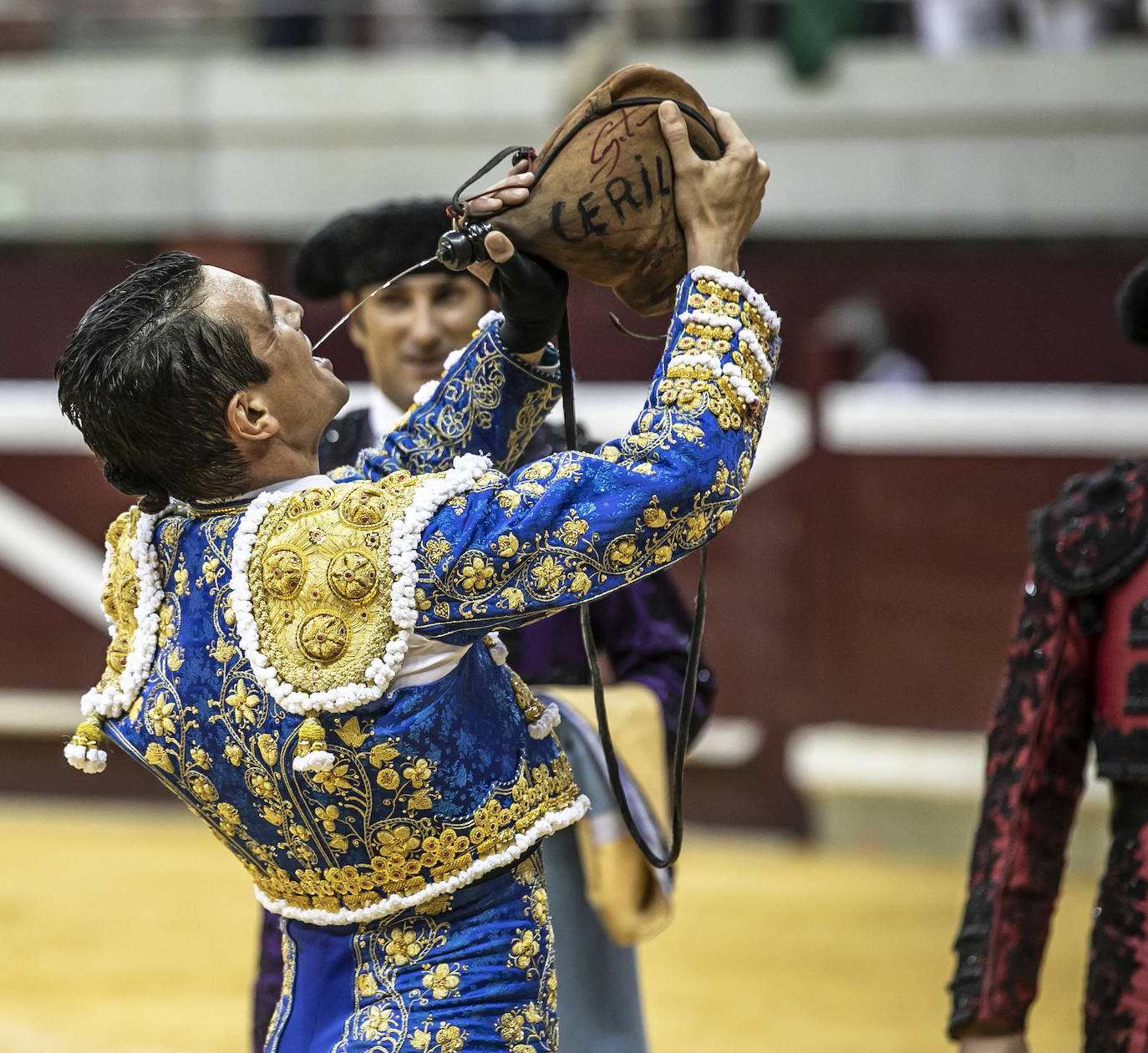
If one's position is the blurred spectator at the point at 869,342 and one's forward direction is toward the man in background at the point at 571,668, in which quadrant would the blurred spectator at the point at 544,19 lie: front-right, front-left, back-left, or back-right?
back-right

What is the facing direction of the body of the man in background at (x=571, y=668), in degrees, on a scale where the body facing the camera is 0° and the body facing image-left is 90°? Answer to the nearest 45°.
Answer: approximately 0°

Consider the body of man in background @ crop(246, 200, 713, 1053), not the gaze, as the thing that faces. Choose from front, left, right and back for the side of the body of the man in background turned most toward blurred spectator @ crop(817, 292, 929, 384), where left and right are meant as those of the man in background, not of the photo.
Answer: back

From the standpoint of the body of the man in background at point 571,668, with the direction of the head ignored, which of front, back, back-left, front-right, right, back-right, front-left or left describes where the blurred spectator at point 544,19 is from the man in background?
back

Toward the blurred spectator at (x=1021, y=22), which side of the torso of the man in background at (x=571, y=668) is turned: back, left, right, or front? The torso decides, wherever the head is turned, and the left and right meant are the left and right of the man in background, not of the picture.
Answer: back
